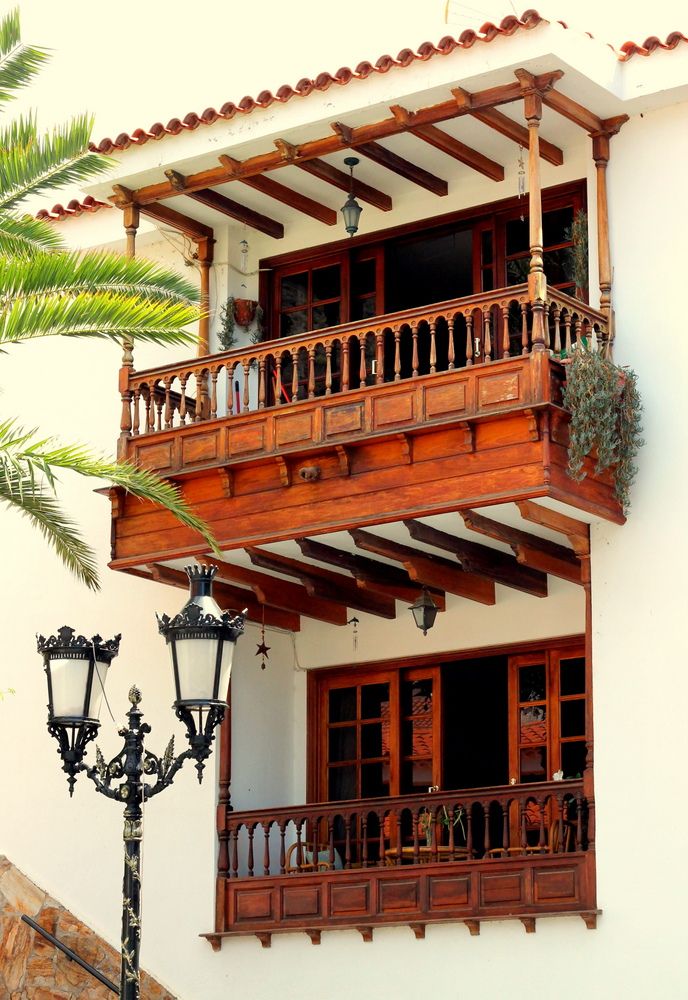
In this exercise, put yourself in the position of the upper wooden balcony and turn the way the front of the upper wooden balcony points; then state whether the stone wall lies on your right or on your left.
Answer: on your right

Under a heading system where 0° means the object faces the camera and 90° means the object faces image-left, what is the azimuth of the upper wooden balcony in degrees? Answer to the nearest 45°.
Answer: approximately 45°
